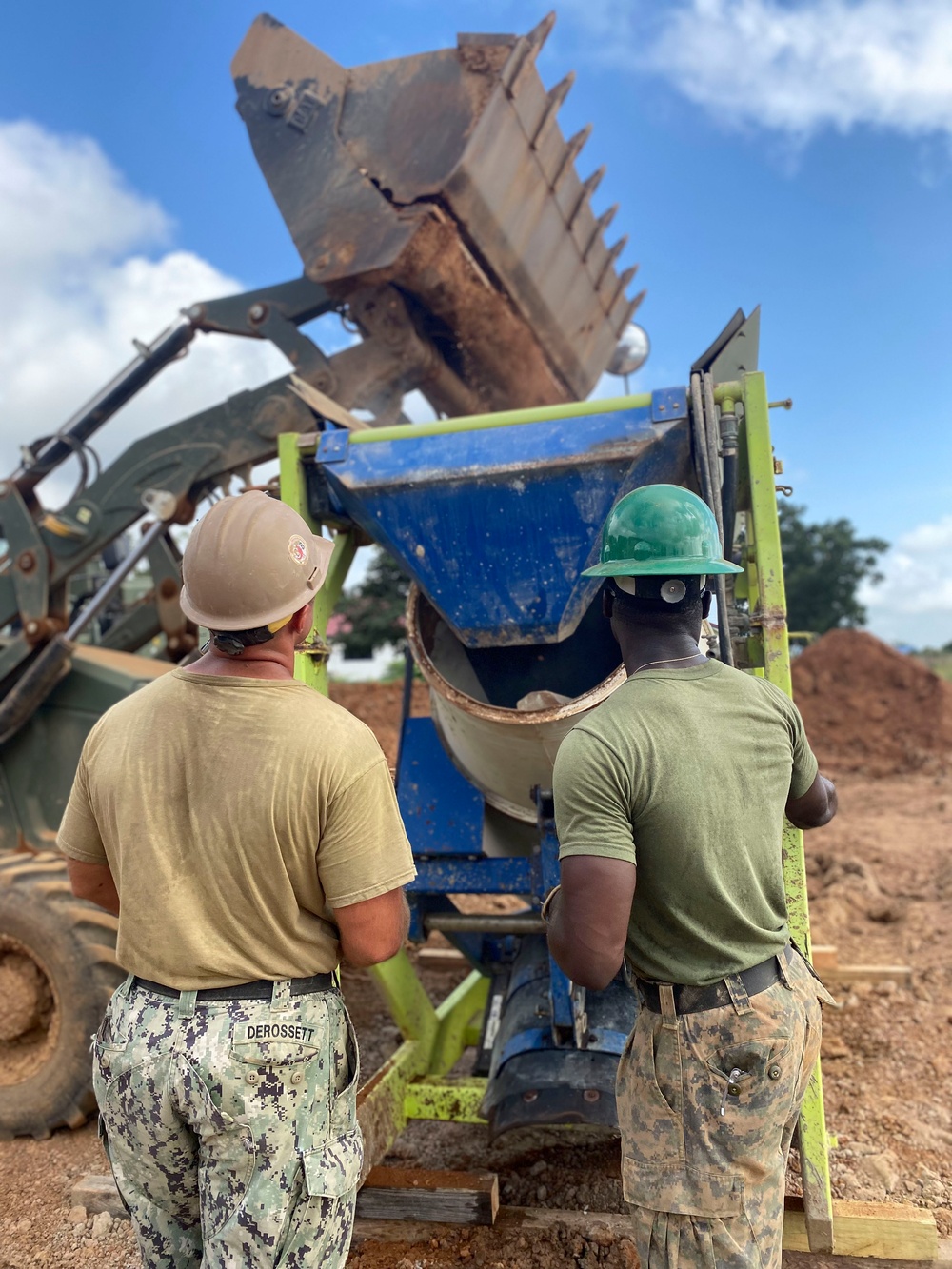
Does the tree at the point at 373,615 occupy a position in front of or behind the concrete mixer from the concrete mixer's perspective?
behind

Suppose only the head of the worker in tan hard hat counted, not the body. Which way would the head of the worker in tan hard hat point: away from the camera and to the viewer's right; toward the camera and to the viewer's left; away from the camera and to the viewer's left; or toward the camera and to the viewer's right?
away from the camera and to the viewer's right
